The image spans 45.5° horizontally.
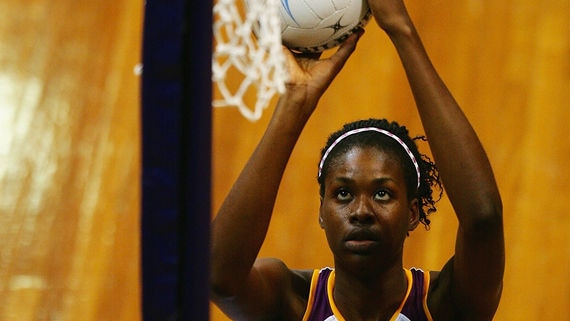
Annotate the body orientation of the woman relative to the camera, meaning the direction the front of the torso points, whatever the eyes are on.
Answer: toward the camera

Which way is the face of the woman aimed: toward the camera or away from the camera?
toward the camera
